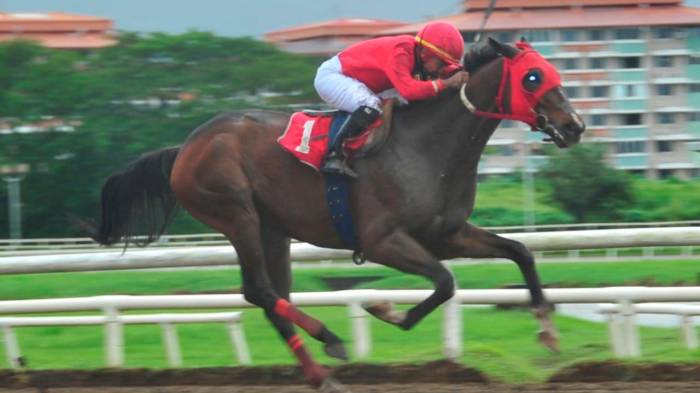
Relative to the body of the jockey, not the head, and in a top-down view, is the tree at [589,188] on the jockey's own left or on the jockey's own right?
on the jockey's own left

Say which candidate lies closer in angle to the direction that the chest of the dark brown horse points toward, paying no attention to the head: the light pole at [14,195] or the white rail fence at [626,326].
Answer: the white rail fence

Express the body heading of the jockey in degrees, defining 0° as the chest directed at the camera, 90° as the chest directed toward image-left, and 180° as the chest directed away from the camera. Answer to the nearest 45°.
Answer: approximately 270°

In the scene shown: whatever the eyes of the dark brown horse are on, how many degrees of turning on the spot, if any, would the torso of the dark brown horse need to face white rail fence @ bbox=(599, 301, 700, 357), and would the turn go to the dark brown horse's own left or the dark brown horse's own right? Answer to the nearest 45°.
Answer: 0° — it already faces it

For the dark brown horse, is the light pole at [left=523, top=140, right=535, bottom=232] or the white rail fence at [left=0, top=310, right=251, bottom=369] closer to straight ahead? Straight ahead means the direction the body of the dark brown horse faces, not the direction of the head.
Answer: the light pole

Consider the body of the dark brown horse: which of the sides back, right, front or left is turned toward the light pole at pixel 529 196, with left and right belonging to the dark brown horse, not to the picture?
left

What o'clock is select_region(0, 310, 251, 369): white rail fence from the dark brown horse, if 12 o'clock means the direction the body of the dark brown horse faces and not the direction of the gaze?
The white rail fence is roughly at 7 o'clock from the dark brown horse.

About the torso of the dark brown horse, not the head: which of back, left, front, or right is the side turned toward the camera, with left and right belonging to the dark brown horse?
right
